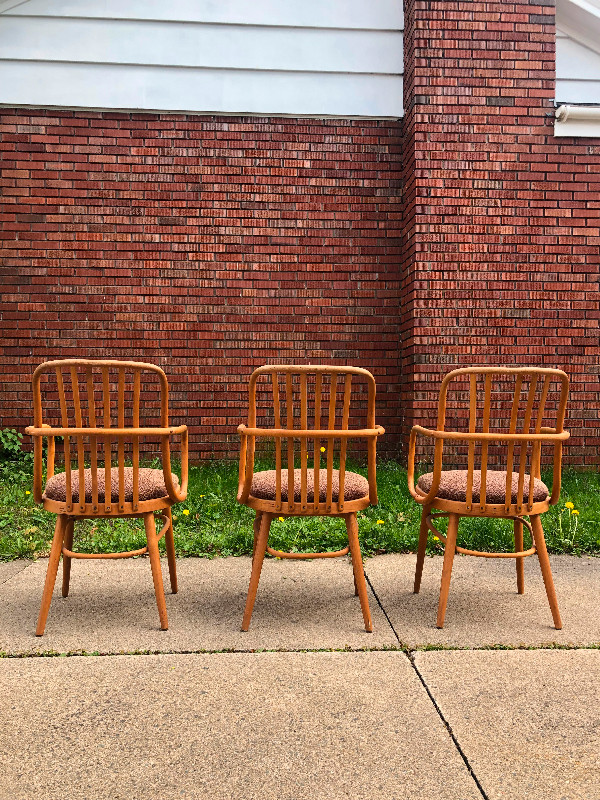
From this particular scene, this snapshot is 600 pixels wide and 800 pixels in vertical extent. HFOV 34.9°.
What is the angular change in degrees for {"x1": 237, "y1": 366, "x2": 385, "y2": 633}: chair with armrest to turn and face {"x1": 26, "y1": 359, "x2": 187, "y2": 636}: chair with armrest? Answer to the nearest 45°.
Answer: approximately 90° to its left

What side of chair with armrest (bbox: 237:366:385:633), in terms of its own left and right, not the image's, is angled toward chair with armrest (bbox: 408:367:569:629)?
right

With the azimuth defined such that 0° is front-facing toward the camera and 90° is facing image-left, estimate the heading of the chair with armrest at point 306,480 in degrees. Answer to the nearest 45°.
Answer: approximately 180°

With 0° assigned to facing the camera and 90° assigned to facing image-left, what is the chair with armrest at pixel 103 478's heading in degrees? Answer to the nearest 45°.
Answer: approximately 180°

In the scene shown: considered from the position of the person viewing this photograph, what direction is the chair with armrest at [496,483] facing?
facing away from the viewer

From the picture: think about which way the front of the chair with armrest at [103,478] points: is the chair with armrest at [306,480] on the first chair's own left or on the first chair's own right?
on the first chair's own right

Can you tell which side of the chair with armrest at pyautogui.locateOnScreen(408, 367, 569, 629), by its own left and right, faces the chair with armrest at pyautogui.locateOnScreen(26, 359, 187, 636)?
left

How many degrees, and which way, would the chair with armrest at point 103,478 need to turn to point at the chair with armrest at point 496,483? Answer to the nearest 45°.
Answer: approximately 90° to its right
